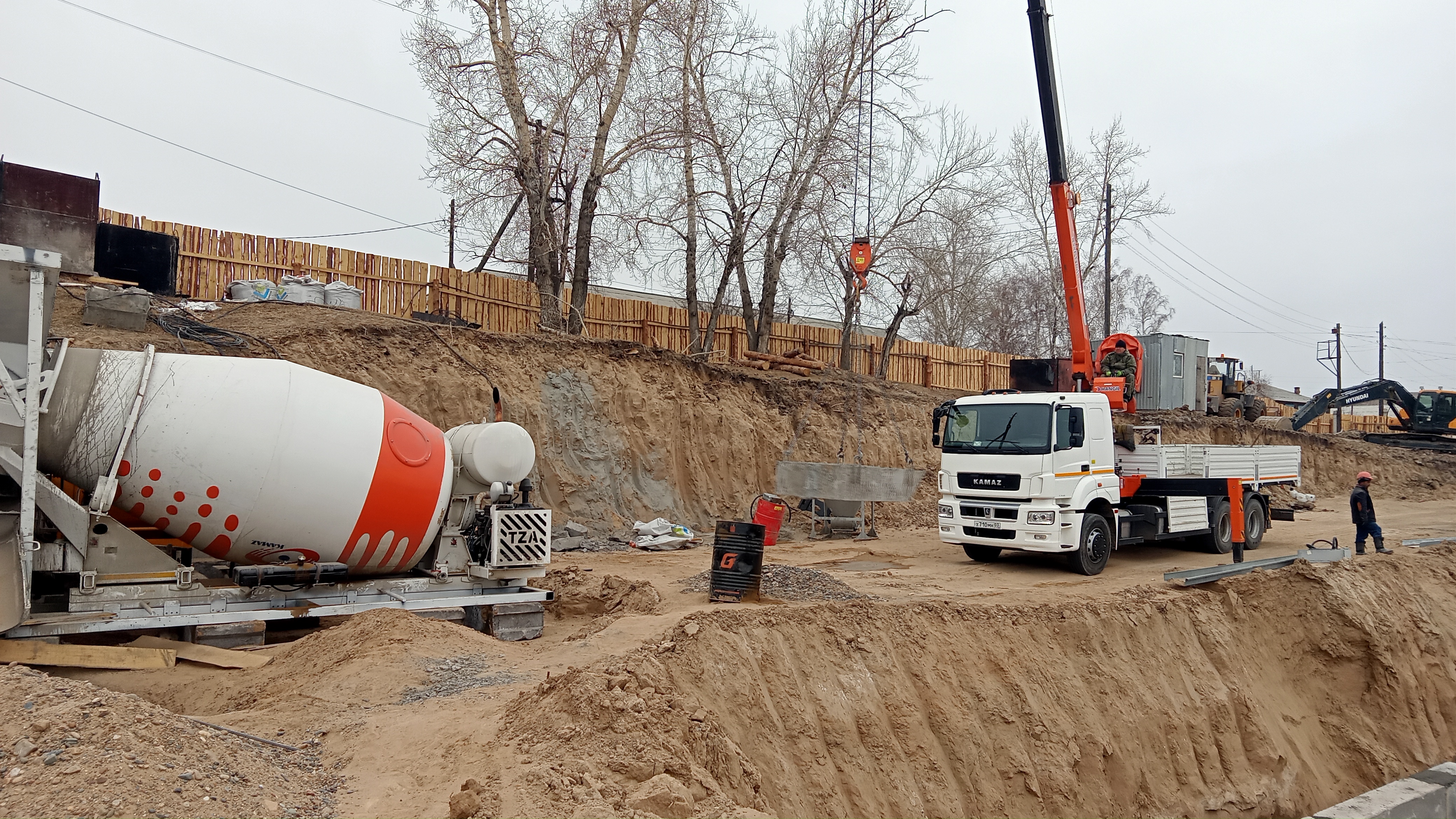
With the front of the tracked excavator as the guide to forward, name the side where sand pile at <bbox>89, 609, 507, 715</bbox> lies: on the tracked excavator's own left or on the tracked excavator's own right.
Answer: on the tracked excavator's own left

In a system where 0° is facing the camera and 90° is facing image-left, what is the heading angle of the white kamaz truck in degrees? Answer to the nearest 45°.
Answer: approximately 45°

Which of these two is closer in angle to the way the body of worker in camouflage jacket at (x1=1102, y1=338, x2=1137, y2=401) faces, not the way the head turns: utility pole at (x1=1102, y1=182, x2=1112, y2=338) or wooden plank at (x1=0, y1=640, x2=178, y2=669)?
the wooden plank

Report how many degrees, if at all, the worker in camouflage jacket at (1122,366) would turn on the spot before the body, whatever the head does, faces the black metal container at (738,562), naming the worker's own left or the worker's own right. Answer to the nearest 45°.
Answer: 0° — they already face it

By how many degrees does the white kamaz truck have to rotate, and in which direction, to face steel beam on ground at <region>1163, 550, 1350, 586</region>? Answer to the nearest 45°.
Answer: approximately 135° to its left

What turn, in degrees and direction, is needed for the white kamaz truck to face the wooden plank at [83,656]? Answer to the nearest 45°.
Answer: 0° — it already faces it

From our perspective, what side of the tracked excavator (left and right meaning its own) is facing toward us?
left

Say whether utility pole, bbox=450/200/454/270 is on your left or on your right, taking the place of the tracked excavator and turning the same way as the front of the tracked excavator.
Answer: on your left
